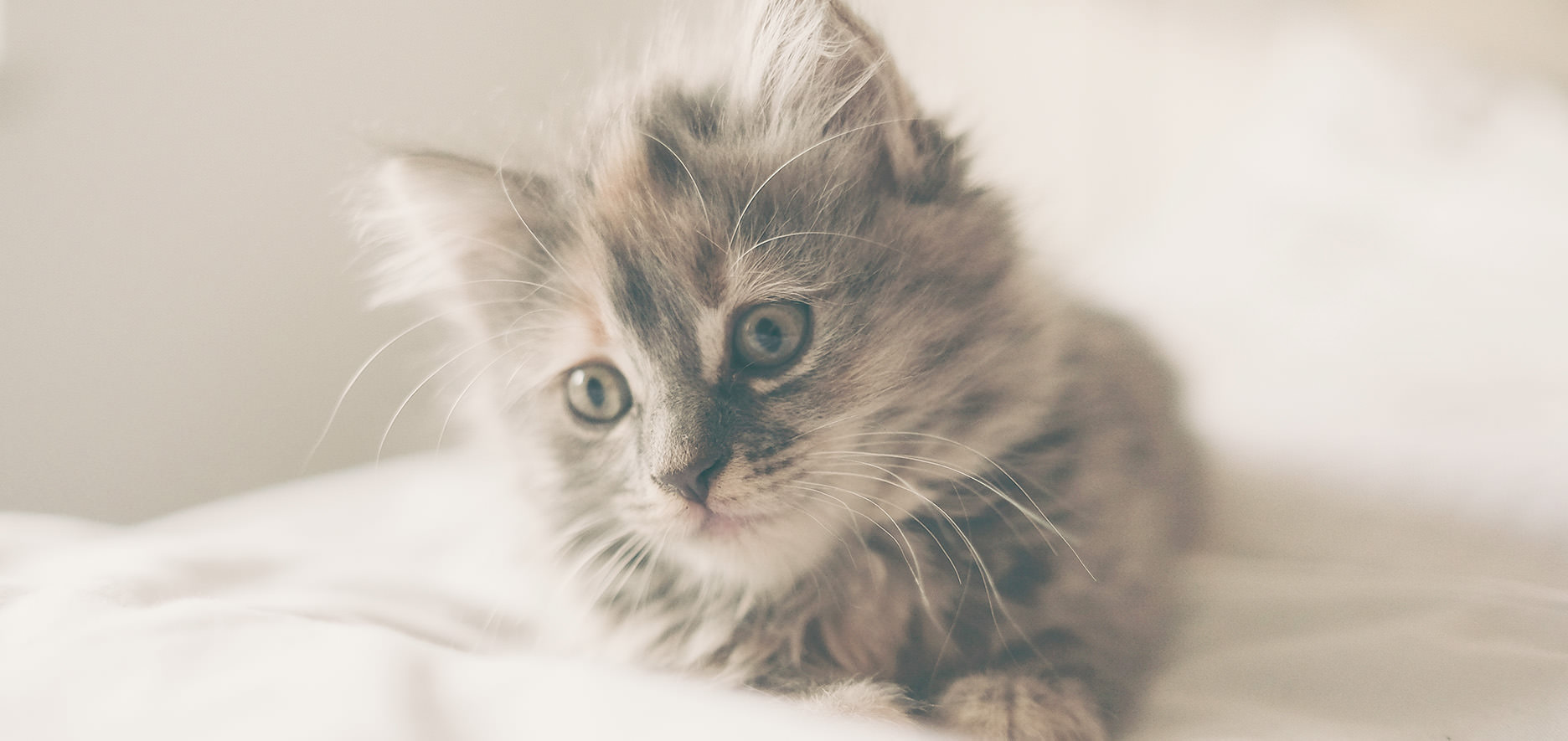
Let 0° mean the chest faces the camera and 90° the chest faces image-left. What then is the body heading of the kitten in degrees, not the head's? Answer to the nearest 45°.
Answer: approximately 45°
